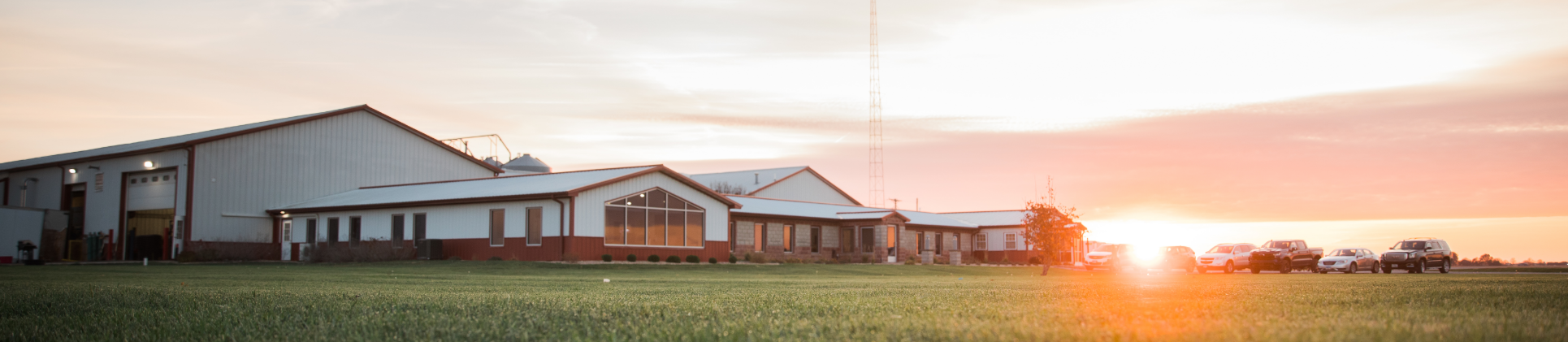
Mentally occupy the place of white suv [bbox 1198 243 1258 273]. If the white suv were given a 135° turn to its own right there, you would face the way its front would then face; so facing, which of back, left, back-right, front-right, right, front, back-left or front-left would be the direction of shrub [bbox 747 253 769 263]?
left

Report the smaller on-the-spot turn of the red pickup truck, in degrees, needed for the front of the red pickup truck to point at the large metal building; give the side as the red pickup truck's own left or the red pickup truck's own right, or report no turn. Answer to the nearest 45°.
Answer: approximately 45° to the red pickup truck's own right

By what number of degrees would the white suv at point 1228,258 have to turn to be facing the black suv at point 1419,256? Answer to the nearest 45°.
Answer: approximately 135° to its left

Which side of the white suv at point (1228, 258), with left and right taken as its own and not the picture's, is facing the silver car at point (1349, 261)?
left

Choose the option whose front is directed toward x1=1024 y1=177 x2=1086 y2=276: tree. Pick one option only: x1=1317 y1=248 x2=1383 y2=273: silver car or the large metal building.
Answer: the silver car

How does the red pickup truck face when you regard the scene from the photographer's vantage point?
facing the viewer and to the left of the viewer

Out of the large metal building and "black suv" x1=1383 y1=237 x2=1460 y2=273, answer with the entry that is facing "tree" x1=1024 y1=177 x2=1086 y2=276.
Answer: the black suv

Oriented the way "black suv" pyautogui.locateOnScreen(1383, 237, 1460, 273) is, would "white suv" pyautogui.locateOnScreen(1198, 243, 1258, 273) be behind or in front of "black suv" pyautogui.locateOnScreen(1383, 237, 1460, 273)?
in front

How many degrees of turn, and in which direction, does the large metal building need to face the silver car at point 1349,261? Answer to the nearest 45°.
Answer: approximately 90° to its left

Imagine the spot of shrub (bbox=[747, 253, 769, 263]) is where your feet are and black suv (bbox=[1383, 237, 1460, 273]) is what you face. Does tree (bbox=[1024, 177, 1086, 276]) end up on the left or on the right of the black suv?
right
